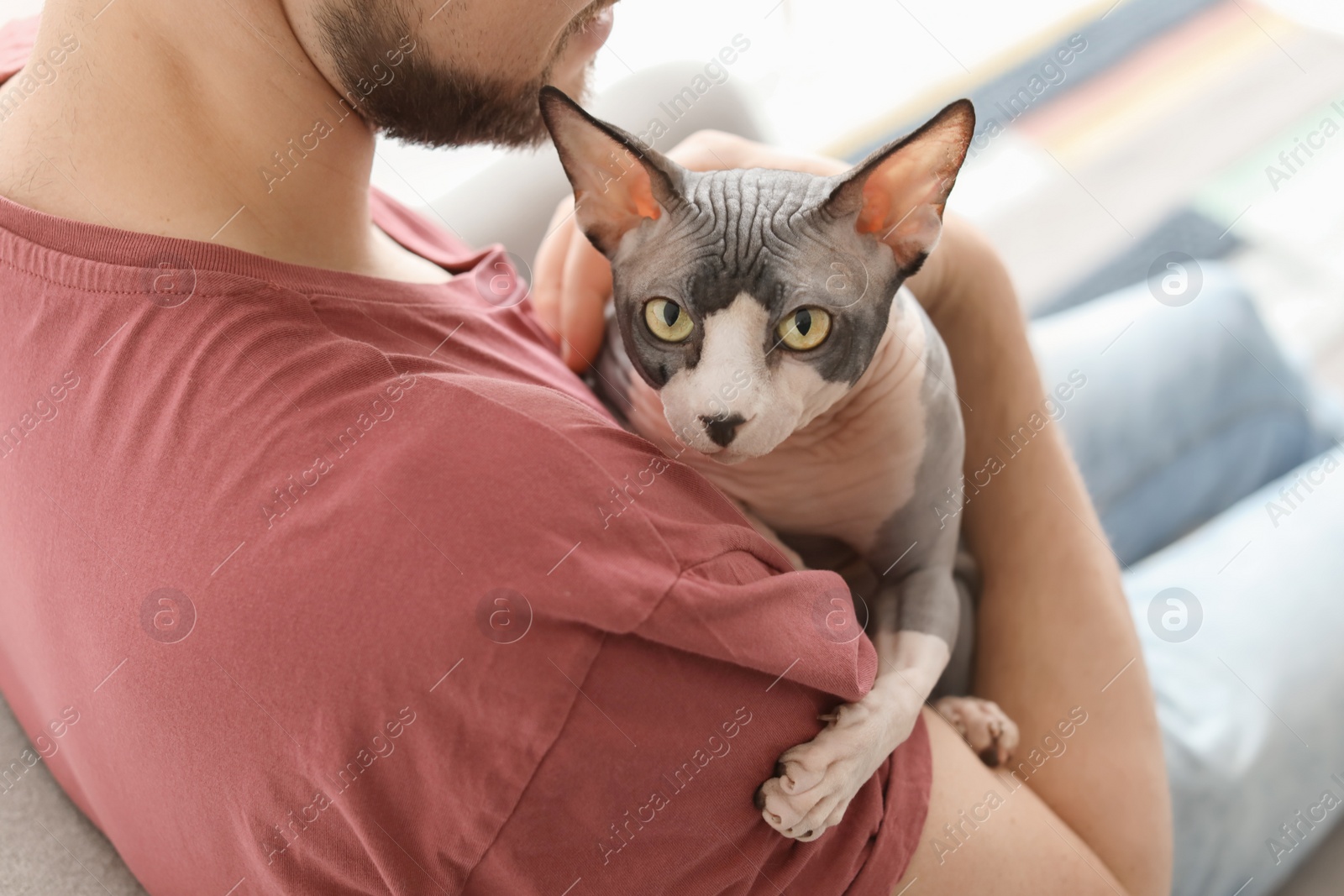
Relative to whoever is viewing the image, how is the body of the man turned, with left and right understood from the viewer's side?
facing away from the viewer and to the right of the viewer

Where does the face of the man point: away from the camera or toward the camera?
away from the camera
